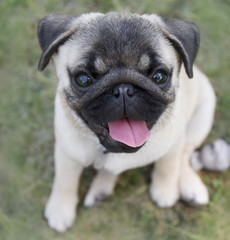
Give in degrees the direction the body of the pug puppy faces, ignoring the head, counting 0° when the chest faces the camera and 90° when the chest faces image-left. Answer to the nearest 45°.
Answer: approximately 0°
